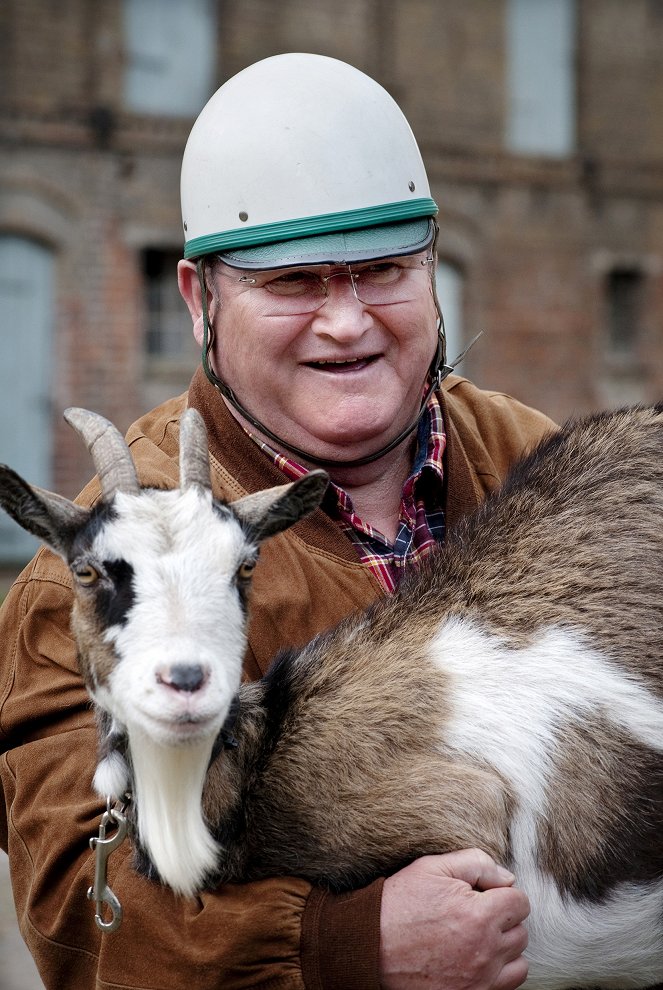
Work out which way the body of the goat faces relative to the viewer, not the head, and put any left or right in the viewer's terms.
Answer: facing to the left of the viewer
